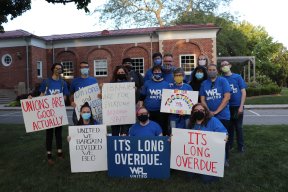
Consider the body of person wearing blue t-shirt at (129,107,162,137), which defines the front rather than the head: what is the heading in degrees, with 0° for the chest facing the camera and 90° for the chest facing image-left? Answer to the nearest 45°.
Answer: approximately 0°

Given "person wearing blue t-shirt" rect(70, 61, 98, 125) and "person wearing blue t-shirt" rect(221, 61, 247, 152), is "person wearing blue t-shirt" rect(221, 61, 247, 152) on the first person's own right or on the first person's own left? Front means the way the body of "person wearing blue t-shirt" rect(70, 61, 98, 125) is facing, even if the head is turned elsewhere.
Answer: on the first person's own left

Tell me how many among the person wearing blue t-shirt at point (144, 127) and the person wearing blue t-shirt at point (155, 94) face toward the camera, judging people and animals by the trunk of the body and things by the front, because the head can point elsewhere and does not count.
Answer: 2

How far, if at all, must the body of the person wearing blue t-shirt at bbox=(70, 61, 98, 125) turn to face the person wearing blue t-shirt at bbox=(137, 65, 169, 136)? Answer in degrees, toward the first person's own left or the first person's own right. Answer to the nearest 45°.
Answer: approximately 45° to the first person's own left

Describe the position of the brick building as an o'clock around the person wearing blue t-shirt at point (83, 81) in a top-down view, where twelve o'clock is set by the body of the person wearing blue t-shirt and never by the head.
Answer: The brick building is roughly at 6 o'clock from the person wearing blue t-shirt.

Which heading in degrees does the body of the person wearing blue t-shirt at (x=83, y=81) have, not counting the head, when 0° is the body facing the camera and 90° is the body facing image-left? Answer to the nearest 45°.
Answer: approximately 0°

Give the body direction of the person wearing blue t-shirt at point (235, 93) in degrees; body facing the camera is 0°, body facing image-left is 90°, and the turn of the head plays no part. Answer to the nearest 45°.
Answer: approximately 45°
